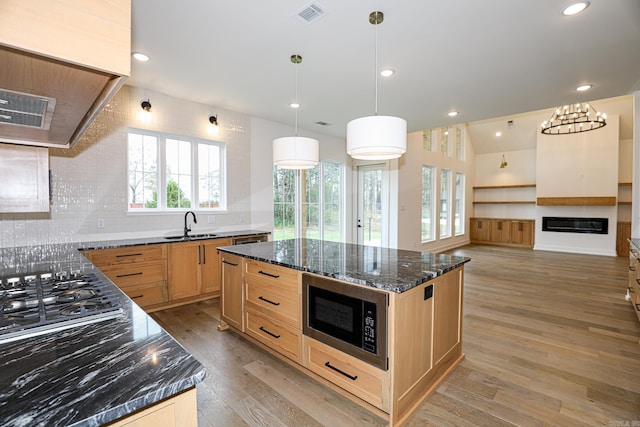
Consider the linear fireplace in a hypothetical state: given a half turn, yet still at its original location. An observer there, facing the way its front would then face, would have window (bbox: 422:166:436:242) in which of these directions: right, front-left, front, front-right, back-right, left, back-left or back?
back-left

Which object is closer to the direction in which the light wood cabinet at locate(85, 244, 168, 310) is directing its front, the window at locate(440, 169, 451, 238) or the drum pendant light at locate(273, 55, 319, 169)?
the drum pendant light

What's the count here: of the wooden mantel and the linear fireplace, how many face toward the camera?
2

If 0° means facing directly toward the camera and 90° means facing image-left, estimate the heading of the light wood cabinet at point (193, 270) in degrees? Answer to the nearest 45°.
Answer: approximately 315°

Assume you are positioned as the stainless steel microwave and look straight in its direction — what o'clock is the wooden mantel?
The wooden mantel is roughly at 6 o'clock from the stainless steel microwave.

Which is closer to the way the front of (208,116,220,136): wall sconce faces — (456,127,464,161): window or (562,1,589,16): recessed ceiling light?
the recessed ceiling light

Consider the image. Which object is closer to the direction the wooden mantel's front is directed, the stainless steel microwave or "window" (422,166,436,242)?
the stainless steel microwave

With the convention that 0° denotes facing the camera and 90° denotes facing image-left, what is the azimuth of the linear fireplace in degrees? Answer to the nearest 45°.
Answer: approximately 0°

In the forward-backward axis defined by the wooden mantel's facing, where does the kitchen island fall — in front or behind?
in front

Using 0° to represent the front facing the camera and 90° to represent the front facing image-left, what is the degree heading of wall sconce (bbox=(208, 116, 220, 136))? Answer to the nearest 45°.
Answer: approximately 315°
